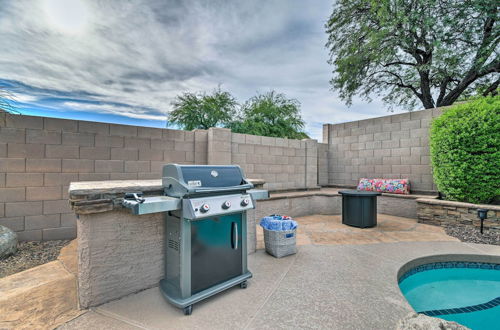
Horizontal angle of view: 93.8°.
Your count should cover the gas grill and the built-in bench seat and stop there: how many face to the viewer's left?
0

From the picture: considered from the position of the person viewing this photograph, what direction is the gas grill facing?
facing the viewer and to the right of the viewer

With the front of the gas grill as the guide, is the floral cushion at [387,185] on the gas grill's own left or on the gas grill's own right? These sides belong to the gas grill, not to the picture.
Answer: on the gas grill's own left

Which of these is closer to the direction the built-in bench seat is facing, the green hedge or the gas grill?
the gas grill

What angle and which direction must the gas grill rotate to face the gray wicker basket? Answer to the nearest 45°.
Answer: approximately 90° to its left

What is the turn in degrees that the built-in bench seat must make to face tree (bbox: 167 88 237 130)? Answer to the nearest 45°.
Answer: approximately 135° to its right
